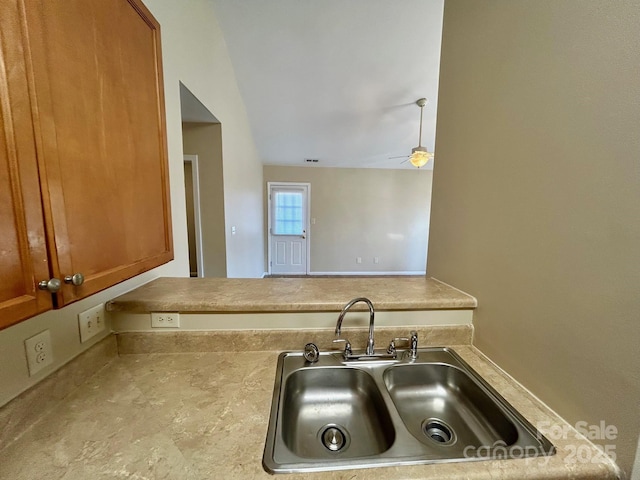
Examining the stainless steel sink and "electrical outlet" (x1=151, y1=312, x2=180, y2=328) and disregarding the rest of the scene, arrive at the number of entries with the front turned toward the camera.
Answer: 2

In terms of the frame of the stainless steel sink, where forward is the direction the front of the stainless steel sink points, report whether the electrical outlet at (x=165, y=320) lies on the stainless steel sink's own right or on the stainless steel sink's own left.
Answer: on the stainless steel sink's own right

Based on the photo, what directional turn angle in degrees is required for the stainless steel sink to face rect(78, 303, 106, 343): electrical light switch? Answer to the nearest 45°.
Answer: approximately 90° to its right

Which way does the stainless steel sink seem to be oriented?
toward the camera

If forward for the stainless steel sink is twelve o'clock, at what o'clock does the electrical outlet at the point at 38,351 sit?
The electrical outlet is roughly at 2 o'clock from the stainless steel sink.

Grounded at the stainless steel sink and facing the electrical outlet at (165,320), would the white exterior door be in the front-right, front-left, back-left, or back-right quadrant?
front-right

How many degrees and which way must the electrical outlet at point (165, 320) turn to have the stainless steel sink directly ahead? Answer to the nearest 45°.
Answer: approximately 45° to its left

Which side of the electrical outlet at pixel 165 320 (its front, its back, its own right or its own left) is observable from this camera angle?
front

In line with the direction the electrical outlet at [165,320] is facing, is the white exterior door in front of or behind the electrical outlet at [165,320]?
behind
